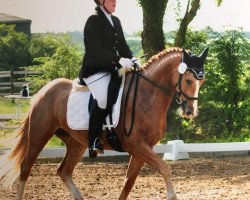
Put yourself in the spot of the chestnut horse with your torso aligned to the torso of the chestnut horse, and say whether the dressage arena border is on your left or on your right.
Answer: on your left

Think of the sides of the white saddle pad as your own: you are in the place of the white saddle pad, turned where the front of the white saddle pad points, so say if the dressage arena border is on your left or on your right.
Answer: on your left

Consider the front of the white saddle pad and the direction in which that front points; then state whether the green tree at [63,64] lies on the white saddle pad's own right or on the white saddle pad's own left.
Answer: on the white saddle pad's own left

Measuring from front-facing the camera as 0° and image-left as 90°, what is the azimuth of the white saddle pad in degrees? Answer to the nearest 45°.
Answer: approximately 270°

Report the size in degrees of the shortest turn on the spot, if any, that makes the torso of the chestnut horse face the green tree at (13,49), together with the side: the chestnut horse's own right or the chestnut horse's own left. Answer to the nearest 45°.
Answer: approximately 90° to the chestnut horse's own left

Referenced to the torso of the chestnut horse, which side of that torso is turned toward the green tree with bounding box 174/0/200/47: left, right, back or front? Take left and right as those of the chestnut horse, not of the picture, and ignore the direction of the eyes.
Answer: left

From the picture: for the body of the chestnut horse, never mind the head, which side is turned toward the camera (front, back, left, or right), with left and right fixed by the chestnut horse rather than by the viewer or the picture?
right

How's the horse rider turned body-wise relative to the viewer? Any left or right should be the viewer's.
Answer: facing the viewer and to the right of the viewer
